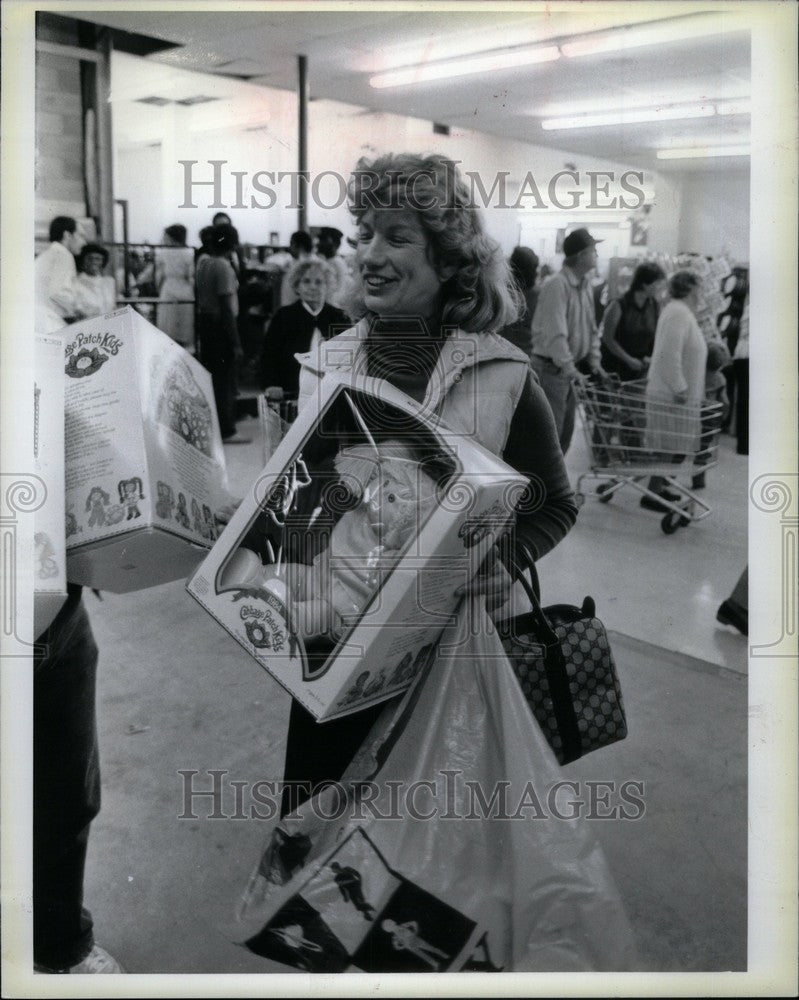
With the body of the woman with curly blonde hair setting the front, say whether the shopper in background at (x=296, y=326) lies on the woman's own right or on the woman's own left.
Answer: on the woman's own right

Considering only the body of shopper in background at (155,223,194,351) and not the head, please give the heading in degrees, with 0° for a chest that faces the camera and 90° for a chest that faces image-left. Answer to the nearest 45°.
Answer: approximately 180°

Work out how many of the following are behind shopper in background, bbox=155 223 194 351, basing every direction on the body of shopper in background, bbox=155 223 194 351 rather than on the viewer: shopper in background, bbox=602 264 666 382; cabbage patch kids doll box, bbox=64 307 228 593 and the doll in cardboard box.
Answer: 2

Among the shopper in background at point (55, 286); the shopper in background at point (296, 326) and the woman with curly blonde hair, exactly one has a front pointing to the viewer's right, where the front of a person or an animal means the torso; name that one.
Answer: the shopper in background at point (55, 286)

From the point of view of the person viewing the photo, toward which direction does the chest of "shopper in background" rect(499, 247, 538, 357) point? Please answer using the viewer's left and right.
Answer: facing away from the viewer

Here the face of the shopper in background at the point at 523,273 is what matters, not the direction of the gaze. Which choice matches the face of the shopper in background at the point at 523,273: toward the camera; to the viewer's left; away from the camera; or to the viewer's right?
away from the camera

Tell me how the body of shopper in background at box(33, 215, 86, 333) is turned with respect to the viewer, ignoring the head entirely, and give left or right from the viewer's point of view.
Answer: facing to the right of the viewer
